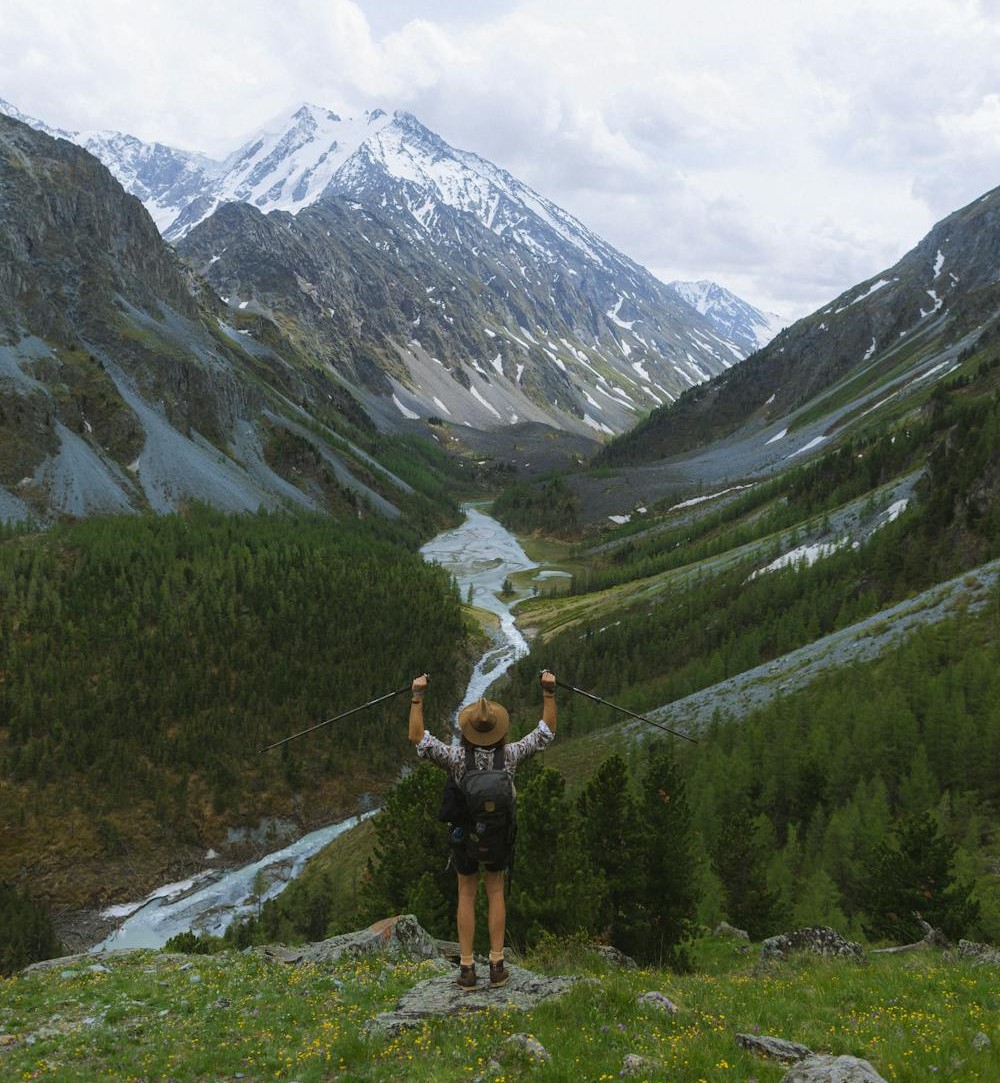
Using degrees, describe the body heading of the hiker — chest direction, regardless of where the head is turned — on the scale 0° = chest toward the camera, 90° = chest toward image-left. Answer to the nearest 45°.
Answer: approximately 180°

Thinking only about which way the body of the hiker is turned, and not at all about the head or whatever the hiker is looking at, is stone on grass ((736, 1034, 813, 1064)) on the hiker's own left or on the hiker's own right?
on the hiker's own right

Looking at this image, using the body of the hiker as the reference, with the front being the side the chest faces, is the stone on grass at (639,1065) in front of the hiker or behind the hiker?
behind

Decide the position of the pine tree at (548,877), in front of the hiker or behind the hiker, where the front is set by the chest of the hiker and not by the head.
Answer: in front

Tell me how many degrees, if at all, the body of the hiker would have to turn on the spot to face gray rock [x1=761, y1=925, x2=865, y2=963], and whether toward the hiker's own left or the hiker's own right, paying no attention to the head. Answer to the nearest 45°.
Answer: approximately 45° to the hiker's own right

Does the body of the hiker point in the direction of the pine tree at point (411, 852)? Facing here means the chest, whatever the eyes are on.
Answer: yes
